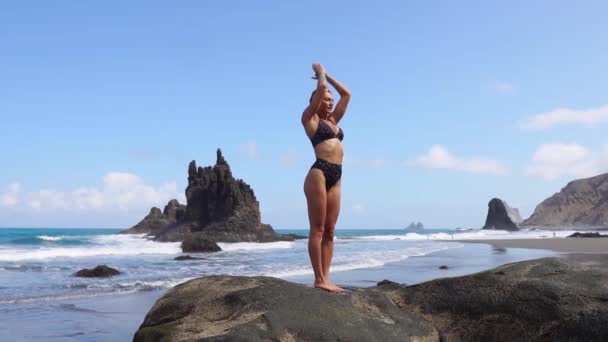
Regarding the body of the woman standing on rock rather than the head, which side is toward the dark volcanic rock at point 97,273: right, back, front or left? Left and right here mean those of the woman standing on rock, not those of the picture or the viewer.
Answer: back

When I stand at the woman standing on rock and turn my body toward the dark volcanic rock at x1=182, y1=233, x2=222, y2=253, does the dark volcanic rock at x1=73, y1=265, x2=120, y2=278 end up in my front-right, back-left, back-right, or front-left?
front-left

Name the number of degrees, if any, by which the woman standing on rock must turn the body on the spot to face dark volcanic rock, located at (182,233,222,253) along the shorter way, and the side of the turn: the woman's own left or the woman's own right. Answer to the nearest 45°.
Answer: approximately 135° to the woman's own left

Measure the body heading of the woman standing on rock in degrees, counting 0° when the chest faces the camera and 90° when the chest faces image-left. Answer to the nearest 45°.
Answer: approximately 315°

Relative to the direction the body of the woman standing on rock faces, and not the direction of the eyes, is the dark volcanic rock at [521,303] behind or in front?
in front
